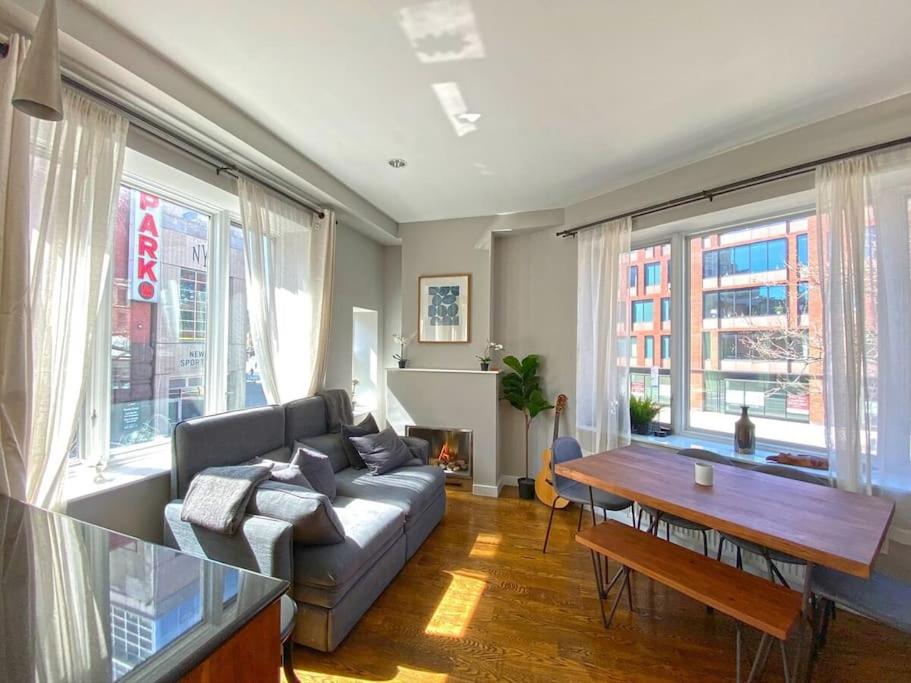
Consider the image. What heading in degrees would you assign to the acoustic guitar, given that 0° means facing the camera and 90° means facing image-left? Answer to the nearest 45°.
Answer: approximately 0°

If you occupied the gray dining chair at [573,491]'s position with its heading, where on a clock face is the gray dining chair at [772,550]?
the gray dining chair at [772,550] is roughly at 11 o'clock from the gray dining chair at [573,491].

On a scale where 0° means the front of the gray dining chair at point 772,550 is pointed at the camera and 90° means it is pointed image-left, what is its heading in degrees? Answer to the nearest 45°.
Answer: approximately 45°

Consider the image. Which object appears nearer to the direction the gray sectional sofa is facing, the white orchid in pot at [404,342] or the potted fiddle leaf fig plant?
the potted fiddle leaf fig plant
